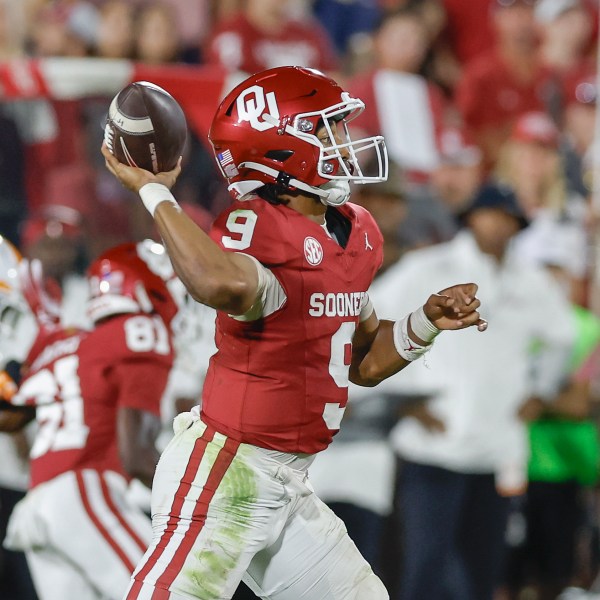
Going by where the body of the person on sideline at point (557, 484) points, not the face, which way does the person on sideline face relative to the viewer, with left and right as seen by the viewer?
facing the viewer and to the left of the viewer

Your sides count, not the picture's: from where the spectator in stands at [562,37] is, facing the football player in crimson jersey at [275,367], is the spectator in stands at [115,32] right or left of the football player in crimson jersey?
right

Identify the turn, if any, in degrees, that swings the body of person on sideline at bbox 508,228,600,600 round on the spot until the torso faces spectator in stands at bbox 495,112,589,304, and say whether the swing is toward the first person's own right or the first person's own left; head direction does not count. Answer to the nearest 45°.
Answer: approximately 135° to the first person's own right

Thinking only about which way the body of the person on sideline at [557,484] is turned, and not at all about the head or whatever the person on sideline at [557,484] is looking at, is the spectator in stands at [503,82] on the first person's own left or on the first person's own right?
on the first person's own right

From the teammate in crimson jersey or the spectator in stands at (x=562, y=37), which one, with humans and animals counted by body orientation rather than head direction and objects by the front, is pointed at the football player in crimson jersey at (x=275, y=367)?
the spectator in stands

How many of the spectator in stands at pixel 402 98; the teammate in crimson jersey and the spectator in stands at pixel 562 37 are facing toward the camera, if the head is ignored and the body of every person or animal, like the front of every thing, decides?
2

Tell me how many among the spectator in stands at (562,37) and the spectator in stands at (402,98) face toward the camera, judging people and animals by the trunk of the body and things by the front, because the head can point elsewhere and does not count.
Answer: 2

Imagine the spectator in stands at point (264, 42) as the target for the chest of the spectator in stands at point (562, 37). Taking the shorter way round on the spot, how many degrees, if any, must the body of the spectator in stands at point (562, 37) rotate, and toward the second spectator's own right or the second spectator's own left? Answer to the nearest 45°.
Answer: approximately 45° to the second spectator's own right
